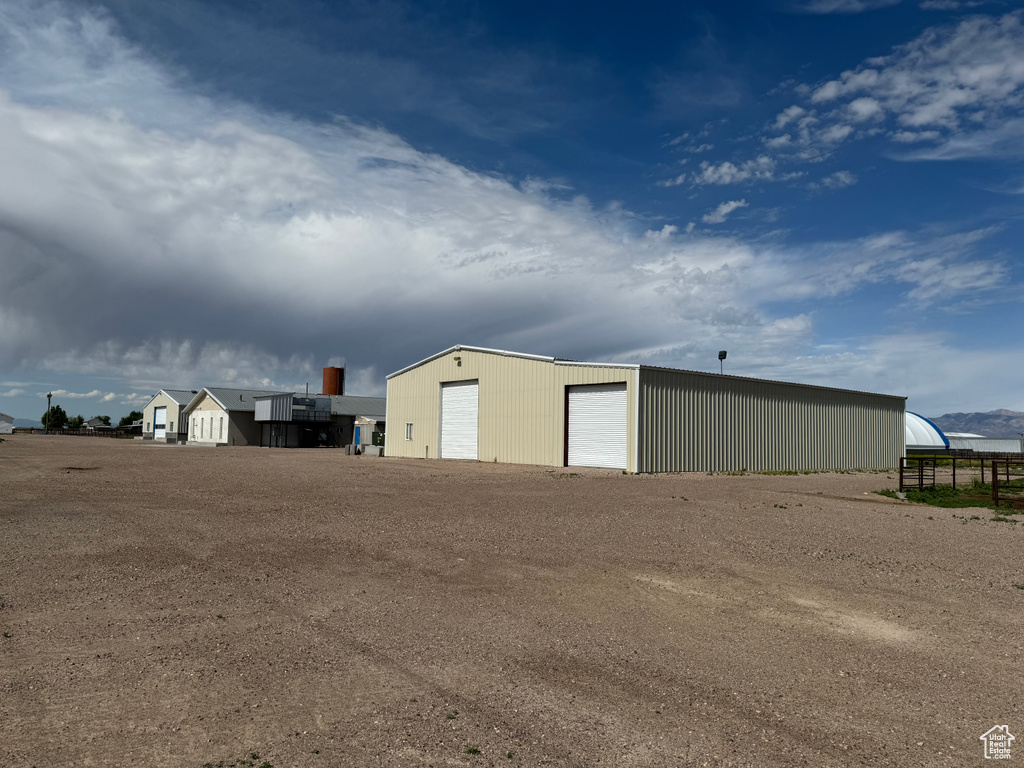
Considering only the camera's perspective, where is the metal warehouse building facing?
facing the viewer and to the left of the viewer
